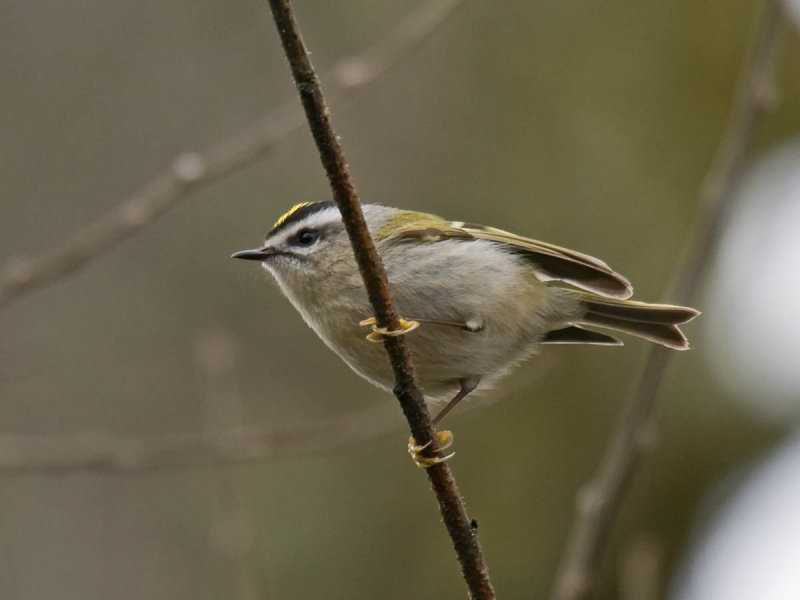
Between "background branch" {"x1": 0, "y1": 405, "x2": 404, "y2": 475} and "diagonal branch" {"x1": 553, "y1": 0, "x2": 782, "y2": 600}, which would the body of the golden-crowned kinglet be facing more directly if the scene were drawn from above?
the background branch

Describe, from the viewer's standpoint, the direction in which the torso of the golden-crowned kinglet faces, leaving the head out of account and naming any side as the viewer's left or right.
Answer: facing to the left of the viewer

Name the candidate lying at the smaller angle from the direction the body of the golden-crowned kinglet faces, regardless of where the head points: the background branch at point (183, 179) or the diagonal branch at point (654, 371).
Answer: the background branch
